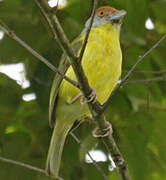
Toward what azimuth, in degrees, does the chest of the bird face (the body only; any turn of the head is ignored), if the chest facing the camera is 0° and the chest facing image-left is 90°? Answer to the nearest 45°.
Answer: approximately 315°
